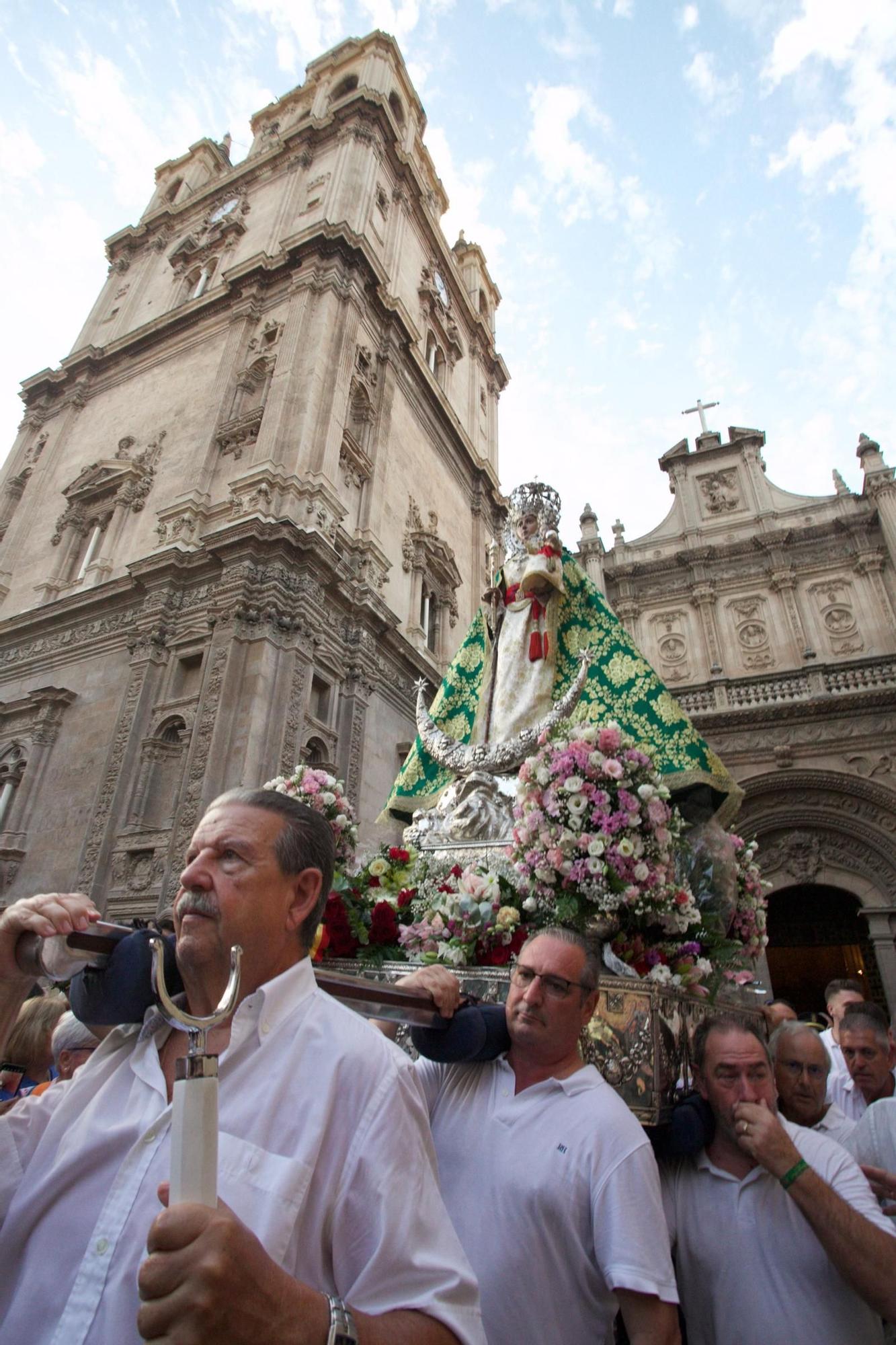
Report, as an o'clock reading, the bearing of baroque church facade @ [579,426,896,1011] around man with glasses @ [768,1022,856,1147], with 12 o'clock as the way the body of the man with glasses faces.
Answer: The baroque church facade is roughly at 6 o'clock from the man with glasses.

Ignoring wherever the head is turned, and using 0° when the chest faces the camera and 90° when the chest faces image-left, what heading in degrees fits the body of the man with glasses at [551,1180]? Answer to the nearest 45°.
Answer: approximately 45°

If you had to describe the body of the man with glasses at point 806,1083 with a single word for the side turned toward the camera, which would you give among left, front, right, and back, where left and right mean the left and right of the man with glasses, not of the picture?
front

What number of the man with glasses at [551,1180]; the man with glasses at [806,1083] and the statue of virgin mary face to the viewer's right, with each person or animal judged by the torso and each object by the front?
0

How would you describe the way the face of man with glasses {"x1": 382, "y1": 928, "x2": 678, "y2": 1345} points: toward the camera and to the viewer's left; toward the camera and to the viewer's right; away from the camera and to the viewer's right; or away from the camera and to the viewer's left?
toward the camera and to the viewer's left

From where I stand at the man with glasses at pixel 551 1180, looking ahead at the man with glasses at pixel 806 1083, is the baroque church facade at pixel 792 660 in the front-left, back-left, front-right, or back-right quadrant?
front-left

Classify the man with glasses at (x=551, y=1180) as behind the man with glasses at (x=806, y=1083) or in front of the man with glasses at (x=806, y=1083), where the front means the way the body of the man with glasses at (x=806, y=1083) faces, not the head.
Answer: in front
